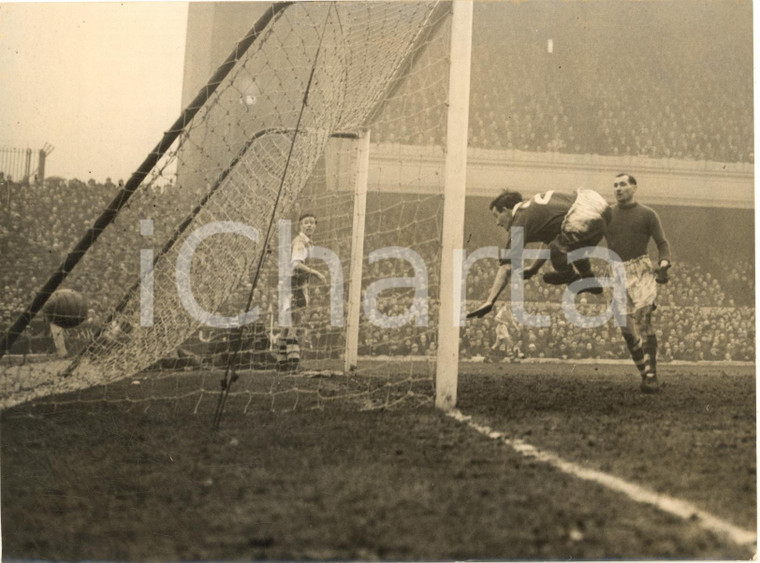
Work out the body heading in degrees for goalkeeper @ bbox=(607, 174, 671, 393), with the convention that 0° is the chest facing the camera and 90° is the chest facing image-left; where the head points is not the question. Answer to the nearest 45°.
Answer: approximately 45°

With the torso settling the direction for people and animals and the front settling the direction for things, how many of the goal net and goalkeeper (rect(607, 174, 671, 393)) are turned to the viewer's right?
1

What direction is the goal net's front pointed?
to the viewer's right

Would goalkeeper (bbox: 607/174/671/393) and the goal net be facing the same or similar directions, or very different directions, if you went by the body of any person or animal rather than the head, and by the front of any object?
very different directions

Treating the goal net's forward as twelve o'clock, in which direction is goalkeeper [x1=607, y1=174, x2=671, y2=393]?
The goalkeeper is roughly at 12 o'clock from the goal net.
